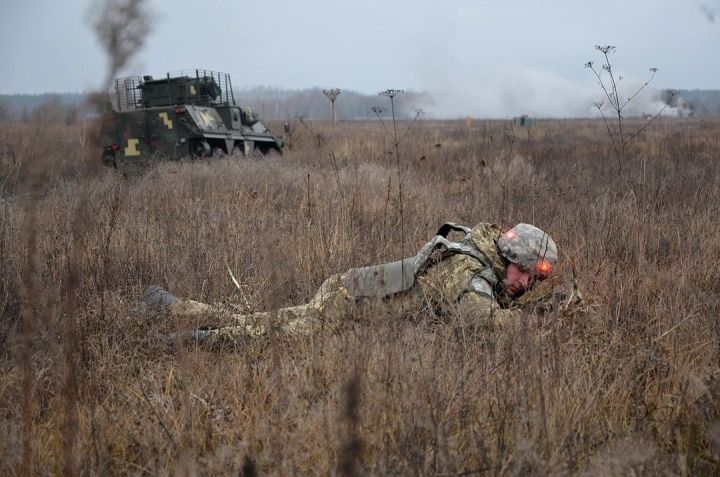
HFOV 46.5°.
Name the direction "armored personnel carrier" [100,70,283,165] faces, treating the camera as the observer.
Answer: facing away from the viewer and to the right of the viewer

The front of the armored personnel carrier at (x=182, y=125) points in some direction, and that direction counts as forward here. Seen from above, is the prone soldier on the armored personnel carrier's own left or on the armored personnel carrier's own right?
on the armored personnel carrier's own right
